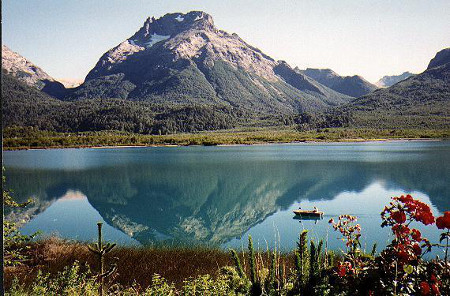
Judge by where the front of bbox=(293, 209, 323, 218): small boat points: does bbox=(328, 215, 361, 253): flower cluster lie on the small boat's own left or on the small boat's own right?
on the small boat's own left

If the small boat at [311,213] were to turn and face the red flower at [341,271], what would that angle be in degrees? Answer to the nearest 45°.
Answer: approximately 90° to its left

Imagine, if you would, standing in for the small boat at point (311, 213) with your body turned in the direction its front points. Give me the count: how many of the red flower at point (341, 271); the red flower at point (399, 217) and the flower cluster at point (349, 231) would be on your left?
3

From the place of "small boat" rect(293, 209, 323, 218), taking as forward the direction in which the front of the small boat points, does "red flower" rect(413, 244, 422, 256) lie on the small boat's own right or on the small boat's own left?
on the small boat's own left

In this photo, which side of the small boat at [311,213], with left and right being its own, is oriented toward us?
left

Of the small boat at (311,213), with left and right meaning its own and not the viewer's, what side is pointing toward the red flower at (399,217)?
left
